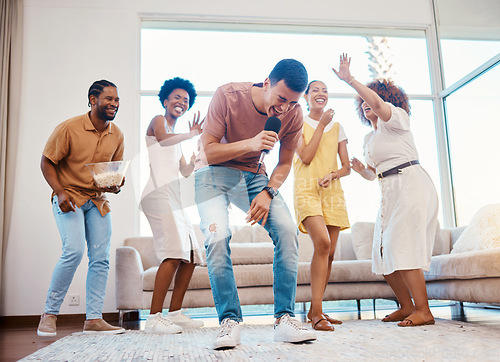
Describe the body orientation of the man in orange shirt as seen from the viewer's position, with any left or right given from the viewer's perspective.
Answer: facing the viewer and to the right of the viewer

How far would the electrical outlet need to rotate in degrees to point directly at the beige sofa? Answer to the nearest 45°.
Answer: approximately 45° to its left

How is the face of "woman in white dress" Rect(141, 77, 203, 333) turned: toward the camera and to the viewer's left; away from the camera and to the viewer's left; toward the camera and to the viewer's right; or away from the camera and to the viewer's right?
toward the camera and to the viewer's right

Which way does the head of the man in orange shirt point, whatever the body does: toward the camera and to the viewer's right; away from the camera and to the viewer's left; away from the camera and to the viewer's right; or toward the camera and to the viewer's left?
toward the camera and to the viewer's right

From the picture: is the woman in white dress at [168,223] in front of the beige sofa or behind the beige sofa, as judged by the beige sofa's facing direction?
in front

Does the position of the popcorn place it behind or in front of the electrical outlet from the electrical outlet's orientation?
in front

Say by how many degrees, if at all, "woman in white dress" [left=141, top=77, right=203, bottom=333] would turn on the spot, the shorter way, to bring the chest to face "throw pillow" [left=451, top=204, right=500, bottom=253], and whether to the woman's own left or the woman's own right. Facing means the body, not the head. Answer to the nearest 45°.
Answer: approximately 45° to the woman's own left

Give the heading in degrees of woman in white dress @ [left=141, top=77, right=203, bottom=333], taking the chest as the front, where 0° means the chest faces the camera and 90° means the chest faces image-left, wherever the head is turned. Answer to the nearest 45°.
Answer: approximately 315°

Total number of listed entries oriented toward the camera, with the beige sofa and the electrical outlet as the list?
2

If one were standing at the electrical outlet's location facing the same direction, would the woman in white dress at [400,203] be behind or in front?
in front
